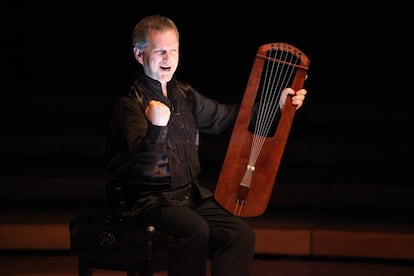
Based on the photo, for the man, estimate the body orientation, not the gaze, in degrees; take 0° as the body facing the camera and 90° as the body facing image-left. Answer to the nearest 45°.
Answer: approximately 315°

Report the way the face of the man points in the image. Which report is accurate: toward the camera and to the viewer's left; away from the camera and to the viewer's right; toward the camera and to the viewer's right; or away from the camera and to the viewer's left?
toward the camera and to the viewer's right
